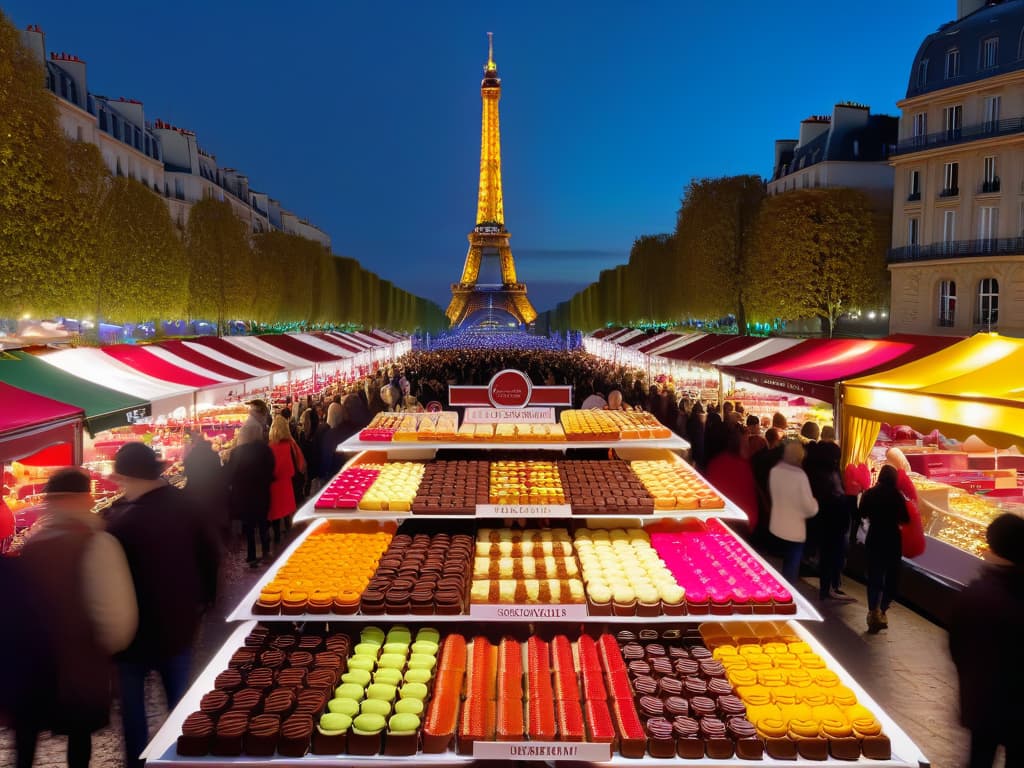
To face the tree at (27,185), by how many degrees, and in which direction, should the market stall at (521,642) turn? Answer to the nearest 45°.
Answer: approximately 135° to its right

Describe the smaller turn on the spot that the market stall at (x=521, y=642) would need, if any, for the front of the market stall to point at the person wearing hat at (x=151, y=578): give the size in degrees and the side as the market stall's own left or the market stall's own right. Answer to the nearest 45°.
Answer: approximately 90° to the market stall's own right

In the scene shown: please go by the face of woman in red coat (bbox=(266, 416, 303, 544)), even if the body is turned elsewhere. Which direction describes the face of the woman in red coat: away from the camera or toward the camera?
away from the camera

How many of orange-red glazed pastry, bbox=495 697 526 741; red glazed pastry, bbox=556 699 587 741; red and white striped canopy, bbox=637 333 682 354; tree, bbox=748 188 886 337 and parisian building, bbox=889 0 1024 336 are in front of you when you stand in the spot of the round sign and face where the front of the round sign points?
2

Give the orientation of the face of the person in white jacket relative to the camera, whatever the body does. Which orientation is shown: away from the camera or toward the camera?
away from the camera

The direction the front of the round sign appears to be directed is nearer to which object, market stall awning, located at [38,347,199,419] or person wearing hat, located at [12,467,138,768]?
the person wearing hat

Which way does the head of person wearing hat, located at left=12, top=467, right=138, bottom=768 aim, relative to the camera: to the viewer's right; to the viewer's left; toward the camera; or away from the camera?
away from the camera

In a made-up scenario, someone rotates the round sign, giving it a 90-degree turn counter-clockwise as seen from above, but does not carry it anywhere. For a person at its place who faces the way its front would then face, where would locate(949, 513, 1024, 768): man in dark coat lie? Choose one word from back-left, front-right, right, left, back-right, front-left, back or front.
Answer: front-right

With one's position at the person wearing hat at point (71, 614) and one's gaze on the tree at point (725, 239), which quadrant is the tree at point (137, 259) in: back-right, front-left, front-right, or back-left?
front-left

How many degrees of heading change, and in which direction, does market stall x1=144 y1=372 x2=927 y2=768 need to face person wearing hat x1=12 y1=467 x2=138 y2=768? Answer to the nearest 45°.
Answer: approximately 90° to its right

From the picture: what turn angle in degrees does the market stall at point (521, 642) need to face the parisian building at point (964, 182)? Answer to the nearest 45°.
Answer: approximately 135° to its left

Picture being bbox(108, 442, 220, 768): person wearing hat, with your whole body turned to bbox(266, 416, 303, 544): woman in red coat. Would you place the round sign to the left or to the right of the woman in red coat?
right

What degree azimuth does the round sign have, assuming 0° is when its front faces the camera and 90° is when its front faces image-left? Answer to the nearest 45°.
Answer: approximately 0°

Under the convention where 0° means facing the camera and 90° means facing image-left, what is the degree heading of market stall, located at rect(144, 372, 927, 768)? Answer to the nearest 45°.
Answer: approximately 0°

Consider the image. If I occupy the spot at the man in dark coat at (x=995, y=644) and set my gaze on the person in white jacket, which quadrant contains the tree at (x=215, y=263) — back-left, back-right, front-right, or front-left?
front-left
